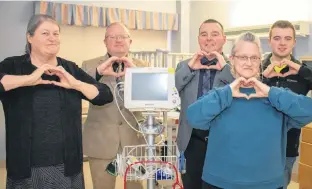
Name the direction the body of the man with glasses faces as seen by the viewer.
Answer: toward the camera

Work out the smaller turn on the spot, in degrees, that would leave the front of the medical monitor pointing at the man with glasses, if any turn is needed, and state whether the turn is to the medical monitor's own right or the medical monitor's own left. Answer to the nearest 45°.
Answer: approximately 135° to the medical monitor's own right

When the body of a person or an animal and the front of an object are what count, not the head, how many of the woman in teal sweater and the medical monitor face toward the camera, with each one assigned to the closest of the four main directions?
2

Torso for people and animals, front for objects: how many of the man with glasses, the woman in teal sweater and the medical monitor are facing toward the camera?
3

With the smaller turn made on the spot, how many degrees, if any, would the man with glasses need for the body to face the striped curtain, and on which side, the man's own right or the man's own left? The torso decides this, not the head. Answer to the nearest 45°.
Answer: approximately 180°

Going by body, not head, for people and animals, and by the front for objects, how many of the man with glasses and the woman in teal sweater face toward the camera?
2

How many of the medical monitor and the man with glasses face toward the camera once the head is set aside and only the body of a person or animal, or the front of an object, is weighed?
2

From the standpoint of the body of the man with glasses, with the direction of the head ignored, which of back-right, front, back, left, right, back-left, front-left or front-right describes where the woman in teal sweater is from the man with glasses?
front-left

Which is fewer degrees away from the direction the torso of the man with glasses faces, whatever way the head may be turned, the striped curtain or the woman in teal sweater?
the woman in teal sweater

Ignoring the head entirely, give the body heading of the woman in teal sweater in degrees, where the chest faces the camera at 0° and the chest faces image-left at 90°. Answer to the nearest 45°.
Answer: approximately 0°

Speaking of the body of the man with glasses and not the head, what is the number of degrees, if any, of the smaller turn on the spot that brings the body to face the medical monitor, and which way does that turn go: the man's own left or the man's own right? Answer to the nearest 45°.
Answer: approximately 45° to the man's own left

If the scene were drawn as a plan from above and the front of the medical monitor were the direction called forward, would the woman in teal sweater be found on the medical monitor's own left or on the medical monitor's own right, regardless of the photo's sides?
on the medical monitor's own left
